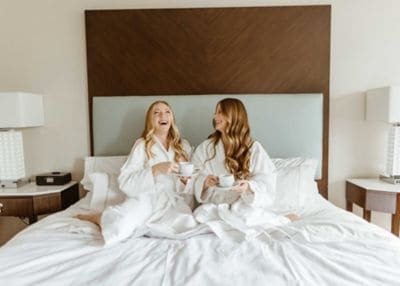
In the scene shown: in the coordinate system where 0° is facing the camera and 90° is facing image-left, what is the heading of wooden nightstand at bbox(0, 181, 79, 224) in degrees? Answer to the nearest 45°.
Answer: approximately 0°

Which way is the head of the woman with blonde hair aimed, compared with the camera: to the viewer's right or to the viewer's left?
to the viewer's right

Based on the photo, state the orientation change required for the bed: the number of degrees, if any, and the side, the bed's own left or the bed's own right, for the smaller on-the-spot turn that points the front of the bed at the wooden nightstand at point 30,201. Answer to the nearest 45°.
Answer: approximately 90° to the bed's own right

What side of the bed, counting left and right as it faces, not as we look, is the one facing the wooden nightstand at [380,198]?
left

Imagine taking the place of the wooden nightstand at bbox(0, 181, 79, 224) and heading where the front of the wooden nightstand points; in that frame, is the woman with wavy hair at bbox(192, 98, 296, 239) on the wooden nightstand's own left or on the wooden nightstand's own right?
on the wooden nightstand's own left

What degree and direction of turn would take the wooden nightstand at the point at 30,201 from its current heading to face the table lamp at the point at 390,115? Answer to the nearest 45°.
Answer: approximately 45° to its left

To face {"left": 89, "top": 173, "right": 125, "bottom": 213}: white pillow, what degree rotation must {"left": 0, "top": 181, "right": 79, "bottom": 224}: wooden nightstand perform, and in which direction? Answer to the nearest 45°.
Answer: approximately 45° to its left

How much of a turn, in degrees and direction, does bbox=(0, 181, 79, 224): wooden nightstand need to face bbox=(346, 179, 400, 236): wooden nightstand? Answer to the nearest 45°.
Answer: approximately 45° to its left

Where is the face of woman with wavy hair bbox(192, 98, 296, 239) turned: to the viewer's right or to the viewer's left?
to the viewer's left

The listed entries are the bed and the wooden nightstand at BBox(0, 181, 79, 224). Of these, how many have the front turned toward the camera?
2
